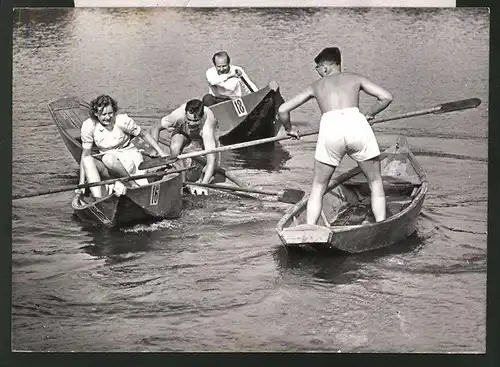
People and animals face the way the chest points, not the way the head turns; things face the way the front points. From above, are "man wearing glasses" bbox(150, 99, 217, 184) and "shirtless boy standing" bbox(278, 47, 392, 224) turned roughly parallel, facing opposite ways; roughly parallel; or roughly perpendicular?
roughly parallel, facing opposite ways

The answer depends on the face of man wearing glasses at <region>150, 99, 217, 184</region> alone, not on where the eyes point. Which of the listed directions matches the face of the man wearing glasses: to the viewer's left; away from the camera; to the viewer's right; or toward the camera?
toward the camera

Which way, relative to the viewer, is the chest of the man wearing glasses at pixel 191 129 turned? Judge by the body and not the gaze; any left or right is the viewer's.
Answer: facing the viewer

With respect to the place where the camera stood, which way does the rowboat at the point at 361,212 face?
facing away from the viewer and to the right of the viewer

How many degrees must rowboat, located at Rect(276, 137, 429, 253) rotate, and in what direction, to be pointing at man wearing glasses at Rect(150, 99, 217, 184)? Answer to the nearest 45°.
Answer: approximately 135° to its left

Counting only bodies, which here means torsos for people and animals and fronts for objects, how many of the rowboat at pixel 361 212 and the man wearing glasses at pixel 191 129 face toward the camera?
1

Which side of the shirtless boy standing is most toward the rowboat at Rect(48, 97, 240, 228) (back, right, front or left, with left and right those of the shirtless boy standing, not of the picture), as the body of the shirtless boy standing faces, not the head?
left

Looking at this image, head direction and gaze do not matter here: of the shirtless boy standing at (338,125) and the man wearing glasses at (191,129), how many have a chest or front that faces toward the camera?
1

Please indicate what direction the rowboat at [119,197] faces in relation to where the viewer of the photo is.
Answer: facing the viewer and to the right of the viewer

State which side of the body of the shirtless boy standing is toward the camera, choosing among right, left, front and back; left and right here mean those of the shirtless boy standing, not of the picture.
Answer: back
